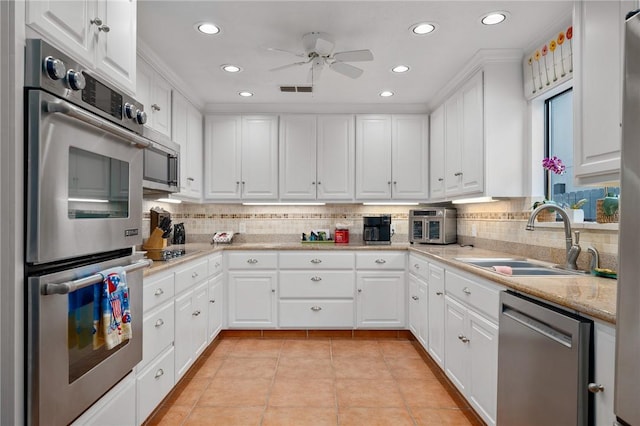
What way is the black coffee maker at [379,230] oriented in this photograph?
toward the camera

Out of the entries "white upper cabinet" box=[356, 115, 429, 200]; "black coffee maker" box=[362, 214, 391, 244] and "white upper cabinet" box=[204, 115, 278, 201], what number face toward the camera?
3

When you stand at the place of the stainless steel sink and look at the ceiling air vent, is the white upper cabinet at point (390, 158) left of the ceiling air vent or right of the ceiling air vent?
right

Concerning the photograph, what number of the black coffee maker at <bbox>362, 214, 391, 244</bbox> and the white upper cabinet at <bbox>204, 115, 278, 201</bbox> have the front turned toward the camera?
2

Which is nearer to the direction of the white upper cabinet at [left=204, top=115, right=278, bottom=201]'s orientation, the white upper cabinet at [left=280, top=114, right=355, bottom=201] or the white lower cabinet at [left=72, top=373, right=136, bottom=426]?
the white lower cabinet

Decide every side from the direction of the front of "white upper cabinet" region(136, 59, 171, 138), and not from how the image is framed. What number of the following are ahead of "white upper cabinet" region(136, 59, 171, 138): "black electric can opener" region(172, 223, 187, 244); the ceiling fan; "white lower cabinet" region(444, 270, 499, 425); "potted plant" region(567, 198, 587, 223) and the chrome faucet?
4

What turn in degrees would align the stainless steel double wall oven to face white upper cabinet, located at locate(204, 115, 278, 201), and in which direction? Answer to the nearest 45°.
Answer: approximately 90° to its left

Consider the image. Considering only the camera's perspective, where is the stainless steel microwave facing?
facing the viewer and to the right of the viewer

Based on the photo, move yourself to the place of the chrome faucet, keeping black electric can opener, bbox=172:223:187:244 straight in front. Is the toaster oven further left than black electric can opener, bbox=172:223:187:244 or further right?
right

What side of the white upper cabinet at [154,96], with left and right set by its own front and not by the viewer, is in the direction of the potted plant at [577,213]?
front

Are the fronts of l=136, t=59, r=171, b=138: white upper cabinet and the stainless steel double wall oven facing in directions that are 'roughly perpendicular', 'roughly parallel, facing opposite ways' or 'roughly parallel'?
roughly parallel

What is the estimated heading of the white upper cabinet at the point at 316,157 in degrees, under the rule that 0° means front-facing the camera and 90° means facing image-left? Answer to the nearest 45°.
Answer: approximately 0°

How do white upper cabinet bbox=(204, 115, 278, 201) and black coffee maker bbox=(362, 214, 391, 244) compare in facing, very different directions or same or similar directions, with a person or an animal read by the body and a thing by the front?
same or similar directions

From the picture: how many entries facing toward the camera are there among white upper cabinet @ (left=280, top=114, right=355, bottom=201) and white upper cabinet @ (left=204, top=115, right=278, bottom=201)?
2

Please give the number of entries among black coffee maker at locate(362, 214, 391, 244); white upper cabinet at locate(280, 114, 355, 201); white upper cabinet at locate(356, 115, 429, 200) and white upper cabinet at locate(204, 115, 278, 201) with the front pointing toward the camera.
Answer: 4

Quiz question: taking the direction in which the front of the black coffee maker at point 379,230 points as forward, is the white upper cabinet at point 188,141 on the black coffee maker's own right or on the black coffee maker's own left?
on the black coffee maker's own right

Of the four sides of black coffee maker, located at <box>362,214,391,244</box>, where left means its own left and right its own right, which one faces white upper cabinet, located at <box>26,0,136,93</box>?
front

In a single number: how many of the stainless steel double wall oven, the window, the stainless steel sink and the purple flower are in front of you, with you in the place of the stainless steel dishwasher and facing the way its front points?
1
